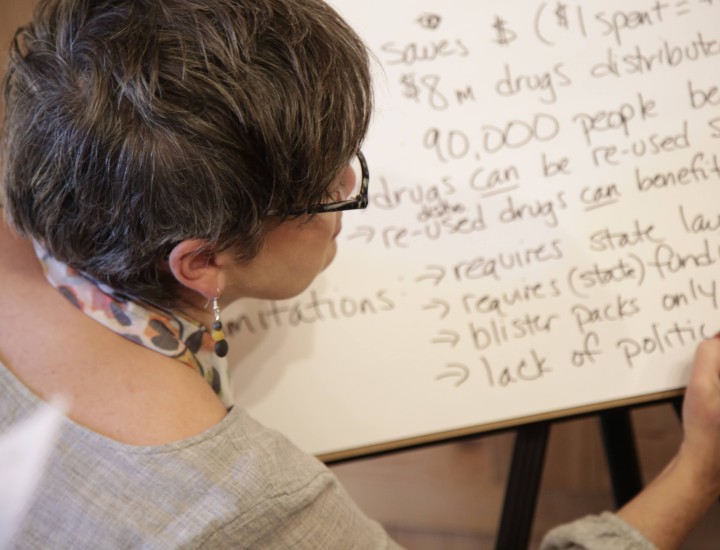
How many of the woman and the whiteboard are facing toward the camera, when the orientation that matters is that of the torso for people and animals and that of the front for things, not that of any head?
1

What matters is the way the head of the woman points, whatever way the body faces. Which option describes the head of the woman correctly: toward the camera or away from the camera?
away from the camera

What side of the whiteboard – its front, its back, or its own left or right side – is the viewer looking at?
front

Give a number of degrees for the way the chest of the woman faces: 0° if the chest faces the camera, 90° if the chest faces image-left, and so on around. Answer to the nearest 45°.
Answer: approximately 225°
